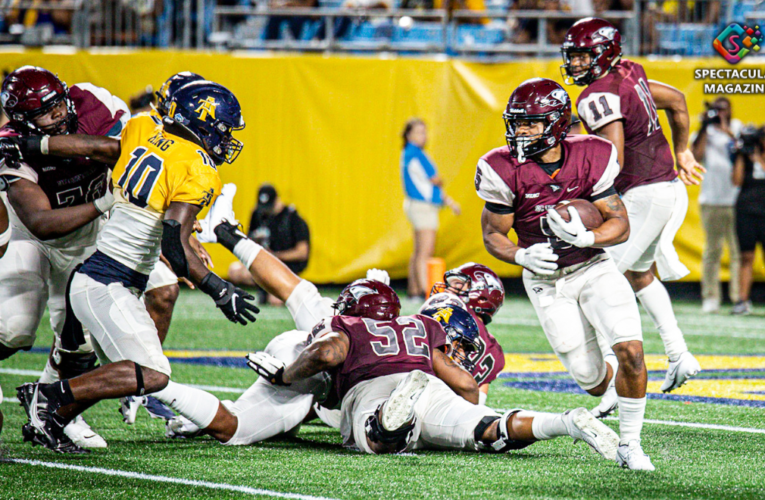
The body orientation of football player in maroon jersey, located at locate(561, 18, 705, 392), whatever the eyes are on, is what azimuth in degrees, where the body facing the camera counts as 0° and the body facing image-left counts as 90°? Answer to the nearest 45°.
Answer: approximately 135°

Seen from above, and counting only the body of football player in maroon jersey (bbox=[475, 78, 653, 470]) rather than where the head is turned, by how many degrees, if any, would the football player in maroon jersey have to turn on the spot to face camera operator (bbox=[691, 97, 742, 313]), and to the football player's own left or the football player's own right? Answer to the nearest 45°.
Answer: approximately 180°
